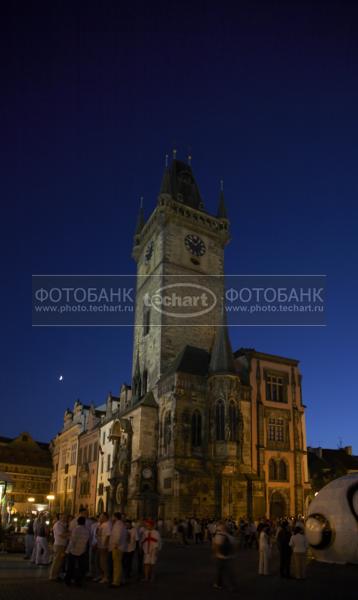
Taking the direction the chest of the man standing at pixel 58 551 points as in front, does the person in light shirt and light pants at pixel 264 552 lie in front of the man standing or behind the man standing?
in front

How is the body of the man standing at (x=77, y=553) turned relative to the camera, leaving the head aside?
away from the camera

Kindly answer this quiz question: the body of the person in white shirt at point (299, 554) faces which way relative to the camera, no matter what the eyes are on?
away from the camera

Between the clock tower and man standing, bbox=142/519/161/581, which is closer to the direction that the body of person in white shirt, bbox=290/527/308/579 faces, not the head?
the clock tower
